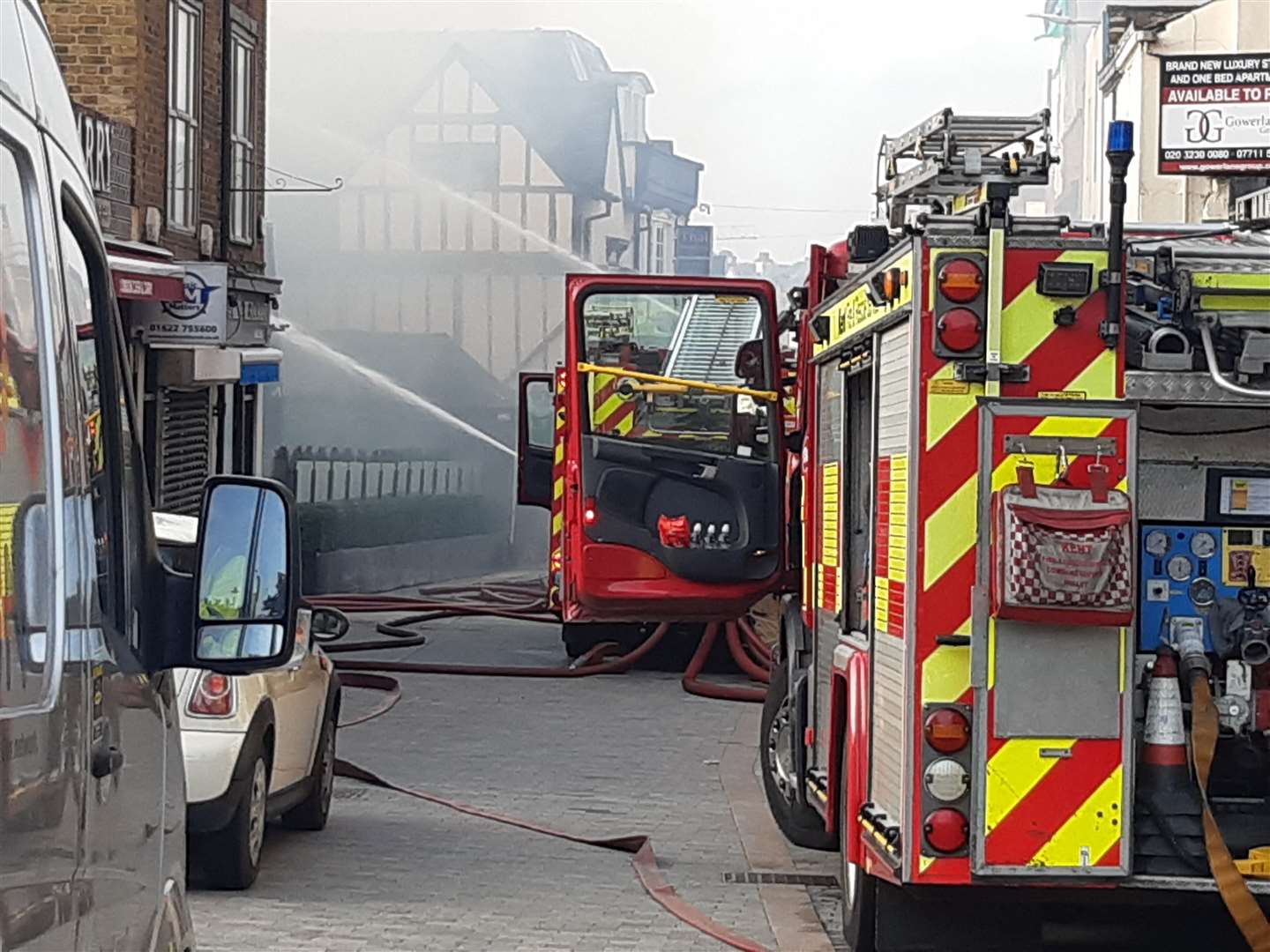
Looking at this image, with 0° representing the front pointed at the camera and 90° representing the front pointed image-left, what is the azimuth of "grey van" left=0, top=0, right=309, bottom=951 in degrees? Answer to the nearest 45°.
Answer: approximately 225°

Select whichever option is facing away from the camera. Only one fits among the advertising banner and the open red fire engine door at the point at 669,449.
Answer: the open red fire engine door

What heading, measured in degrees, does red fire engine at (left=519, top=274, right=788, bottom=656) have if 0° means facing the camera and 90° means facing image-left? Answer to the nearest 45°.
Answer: approximately 180°

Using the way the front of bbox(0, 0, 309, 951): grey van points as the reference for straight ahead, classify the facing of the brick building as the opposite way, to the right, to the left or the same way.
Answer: to the right

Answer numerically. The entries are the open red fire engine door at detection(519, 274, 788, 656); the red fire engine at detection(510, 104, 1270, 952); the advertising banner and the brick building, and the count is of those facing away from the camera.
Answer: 2

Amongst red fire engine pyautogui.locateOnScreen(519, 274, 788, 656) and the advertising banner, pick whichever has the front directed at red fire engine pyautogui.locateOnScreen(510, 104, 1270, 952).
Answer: the advertising banner

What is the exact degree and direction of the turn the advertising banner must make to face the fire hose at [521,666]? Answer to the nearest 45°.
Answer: approximately 45° to its right

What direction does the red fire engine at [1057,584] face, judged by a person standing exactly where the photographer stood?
facing away from the viewer

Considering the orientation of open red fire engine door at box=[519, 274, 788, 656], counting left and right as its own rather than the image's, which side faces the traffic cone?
back

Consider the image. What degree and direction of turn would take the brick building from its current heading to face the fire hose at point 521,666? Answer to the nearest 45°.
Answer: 0° — it already faces it

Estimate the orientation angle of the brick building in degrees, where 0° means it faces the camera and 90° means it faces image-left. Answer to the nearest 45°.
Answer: approximately 315°

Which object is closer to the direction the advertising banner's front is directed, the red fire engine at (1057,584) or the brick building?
the red fire engine

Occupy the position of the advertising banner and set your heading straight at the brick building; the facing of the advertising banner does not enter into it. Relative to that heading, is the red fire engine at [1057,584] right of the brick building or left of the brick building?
left
